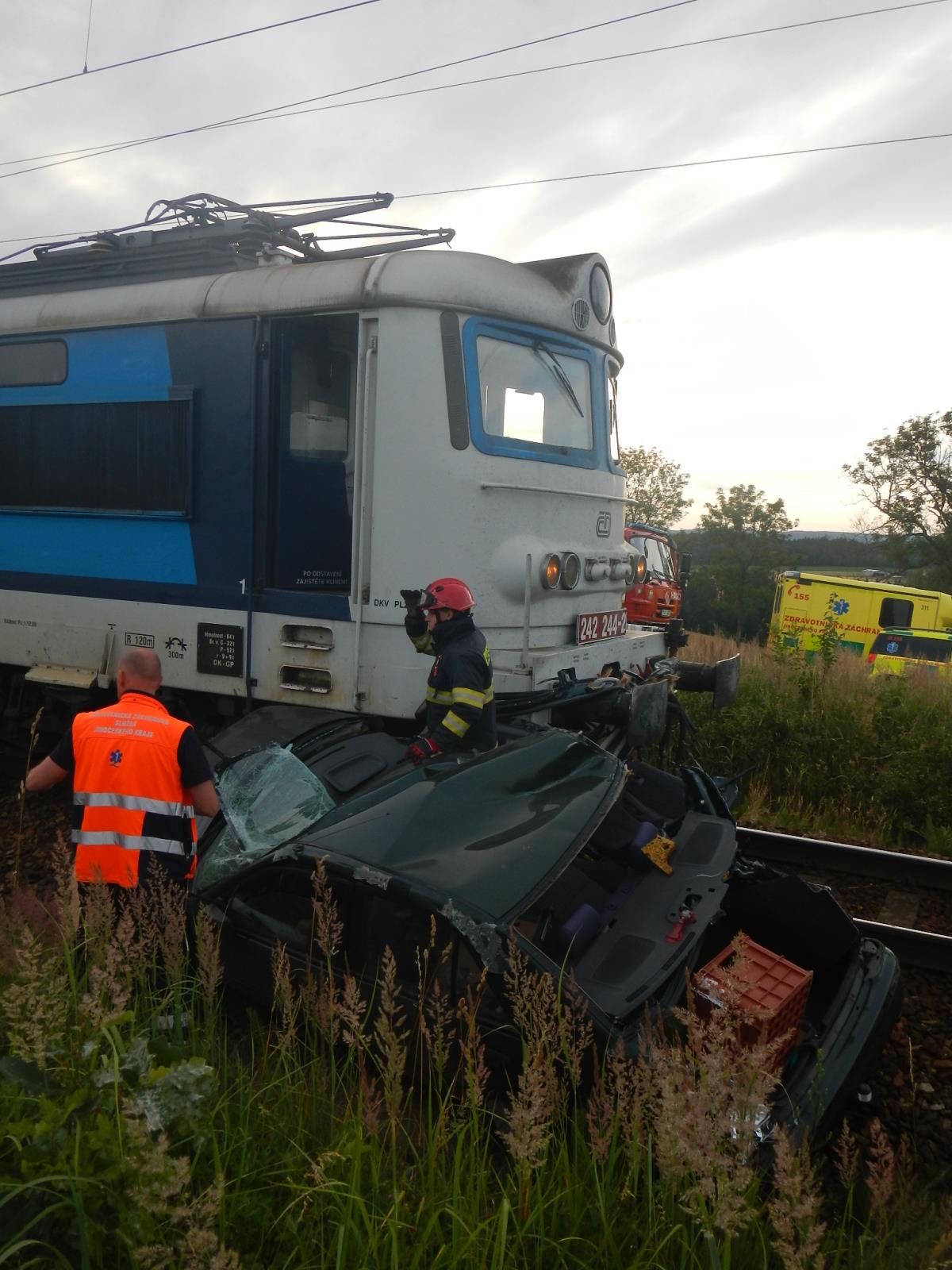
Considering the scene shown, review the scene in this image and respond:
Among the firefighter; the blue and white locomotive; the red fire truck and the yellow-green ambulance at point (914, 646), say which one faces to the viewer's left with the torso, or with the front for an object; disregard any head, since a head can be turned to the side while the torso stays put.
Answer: the firefighter

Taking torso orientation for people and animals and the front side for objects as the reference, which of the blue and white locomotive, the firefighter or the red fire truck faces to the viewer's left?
the firefighter

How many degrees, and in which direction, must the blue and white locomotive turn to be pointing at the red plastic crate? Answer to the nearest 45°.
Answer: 0° — it already faces it

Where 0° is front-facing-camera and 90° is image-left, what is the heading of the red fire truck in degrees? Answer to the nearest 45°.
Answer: approximately 315°

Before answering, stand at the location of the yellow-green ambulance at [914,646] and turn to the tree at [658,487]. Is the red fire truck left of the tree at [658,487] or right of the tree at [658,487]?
left

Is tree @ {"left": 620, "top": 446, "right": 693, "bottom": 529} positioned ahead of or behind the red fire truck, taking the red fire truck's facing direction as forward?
behind

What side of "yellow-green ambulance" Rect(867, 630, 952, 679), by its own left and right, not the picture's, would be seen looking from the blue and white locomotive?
right

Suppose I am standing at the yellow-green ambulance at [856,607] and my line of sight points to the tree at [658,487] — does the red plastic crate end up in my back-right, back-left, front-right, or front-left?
back-left

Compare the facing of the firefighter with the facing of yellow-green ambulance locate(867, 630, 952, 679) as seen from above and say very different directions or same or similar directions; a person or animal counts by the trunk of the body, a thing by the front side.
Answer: very different directions

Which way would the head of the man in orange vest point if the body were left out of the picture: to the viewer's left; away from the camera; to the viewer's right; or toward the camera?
away from the camera

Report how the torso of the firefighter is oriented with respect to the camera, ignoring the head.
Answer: to the viewer's left
